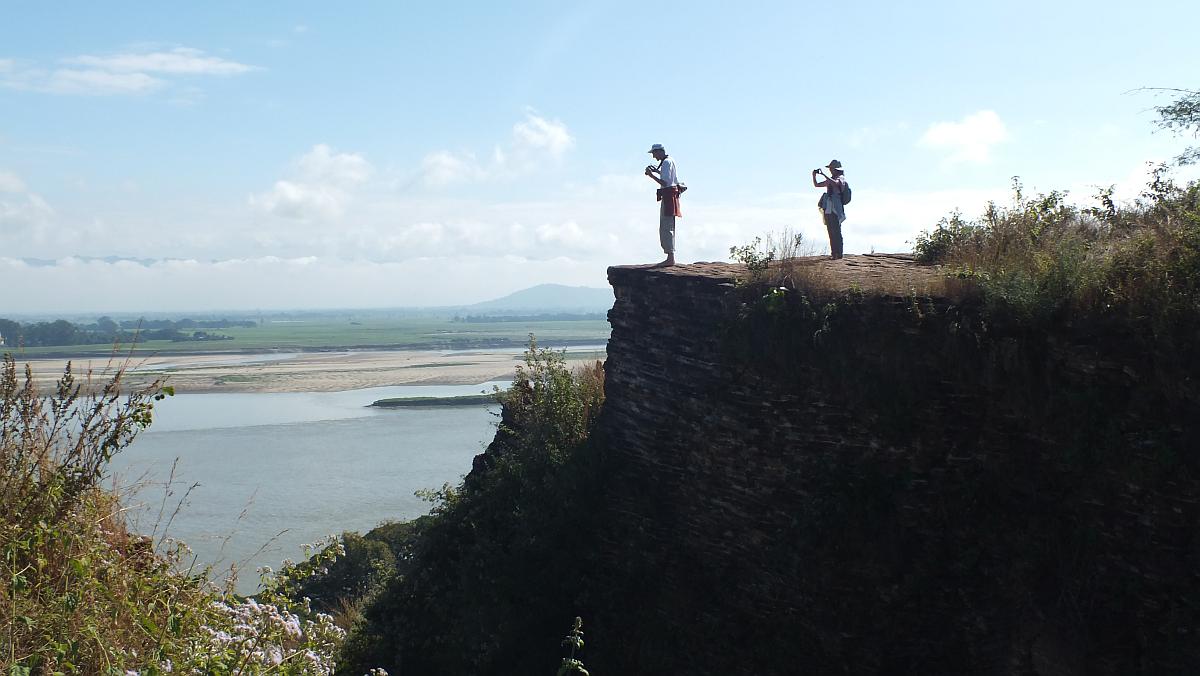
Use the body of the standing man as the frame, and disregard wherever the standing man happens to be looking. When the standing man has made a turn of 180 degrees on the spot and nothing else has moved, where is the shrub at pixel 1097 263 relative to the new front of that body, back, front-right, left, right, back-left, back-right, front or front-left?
front-right

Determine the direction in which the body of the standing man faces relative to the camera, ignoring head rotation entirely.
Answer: to the viewer's left

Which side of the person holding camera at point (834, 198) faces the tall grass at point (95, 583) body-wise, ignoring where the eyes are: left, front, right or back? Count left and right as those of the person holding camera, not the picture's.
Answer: left

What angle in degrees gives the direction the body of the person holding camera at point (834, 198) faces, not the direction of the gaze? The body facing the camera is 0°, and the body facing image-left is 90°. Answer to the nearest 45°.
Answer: approximately 45°

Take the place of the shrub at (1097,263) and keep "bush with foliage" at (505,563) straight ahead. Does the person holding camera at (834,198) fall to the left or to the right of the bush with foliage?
right

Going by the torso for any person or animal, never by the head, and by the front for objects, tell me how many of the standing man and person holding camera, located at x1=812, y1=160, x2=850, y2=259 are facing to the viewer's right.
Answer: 0

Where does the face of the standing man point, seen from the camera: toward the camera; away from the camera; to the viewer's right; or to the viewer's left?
to the viewer's left

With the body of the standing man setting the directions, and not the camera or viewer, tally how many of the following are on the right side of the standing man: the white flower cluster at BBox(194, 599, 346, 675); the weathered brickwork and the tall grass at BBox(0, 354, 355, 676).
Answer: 0

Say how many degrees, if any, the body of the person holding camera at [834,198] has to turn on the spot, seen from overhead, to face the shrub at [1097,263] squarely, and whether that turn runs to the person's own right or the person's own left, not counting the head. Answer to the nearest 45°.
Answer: approximately 180°

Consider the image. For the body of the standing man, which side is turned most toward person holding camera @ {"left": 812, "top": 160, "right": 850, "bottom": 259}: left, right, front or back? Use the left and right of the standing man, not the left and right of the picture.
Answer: back

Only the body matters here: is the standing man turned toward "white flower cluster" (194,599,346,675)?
no

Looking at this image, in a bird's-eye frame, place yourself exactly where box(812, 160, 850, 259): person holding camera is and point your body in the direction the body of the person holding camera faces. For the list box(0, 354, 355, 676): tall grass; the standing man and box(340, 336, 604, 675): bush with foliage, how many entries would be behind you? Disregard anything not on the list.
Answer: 0

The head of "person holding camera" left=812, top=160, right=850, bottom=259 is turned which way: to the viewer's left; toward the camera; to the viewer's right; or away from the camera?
to the viewer's left
